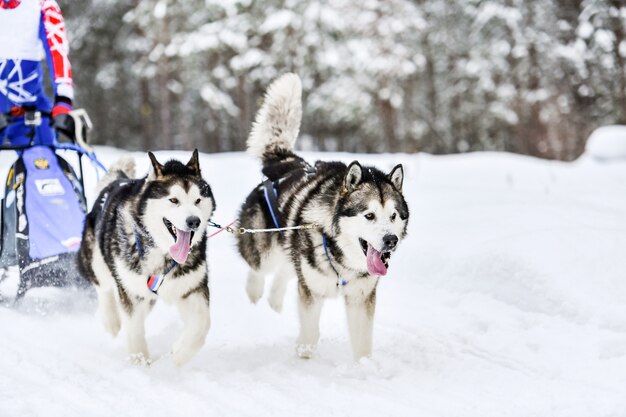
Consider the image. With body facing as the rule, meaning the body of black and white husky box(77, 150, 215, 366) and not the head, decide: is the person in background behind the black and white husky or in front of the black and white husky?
behind

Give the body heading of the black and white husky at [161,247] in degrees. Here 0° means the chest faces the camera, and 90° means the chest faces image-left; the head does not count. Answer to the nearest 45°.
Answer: approximately 315°

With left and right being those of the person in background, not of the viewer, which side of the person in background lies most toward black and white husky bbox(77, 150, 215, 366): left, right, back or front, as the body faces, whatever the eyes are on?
front

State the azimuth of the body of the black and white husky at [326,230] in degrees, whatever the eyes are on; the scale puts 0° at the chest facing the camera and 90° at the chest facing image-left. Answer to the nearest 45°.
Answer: approximately 315°

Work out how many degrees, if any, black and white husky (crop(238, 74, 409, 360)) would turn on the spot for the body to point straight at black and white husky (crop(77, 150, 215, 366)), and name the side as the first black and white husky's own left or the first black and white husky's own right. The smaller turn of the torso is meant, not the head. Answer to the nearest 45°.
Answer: approximately 135° to the first black and white husky's own right

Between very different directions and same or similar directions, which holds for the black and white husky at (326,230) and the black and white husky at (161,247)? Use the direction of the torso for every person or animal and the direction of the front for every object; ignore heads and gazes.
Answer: same or similar directions

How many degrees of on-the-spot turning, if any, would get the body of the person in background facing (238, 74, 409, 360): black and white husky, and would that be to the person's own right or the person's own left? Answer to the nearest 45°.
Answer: approximately 45° to the person's own left

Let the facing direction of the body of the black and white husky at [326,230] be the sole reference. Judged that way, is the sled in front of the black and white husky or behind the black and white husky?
behind

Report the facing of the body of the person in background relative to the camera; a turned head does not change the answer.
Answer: toward the camera
